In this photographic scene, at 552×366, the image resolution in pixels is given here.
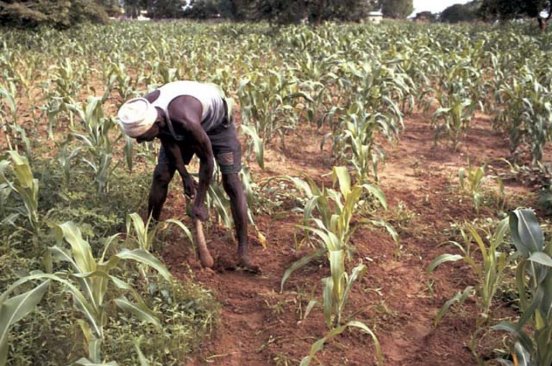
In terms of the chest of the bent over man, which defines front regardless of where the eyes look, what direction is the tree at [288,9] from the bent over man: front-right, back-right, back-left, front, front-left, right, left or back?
back-right

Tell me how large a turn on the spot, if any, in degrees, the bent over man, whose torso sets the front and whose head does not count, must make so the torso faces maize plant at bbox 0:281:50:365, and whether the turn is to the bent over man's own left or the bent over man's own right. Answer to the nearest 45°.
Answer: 0° — they already face it

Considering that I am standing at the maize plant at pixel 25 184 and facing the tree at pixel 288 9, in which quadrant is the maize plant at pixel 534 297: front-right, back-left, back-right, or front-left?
back-right

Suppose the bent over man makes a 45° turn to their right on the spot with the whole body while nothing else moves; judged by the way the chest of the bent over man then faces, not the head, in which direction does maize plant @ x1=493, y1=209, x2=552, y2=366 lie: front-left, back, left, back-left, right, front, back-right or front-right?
back-left

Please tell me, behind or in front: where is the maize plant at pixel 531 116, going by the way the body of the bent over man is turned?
behind

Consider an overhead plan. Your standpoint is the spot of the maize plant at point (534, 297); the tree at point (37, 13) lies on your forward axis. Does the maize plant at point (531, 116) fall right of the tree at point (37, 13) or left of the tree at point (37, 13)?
right

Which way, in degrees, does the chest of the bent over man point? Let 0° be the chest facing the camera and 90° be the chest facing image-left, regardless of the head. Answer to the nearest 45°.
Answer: approximately 45°

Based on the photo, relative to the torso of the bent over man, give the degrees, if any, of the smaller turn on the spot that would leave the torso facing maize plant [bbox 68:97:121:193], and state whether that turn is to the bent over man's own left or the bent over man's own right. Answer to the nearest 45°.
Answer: approximately 90° to the bent over man's own right

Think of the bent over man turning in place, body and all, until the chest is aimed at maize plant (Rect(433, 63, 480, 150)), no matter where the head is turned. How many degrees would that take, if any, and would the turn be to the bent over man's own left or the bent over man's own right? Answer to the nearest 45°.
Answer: approximately 180°

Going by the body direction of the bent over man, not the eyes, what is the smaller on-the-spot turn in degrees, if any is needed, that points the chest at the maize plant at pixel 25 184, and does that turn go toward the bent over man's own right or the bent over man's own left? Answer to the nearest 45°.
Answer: approximately 45° to the bent over man's own right
